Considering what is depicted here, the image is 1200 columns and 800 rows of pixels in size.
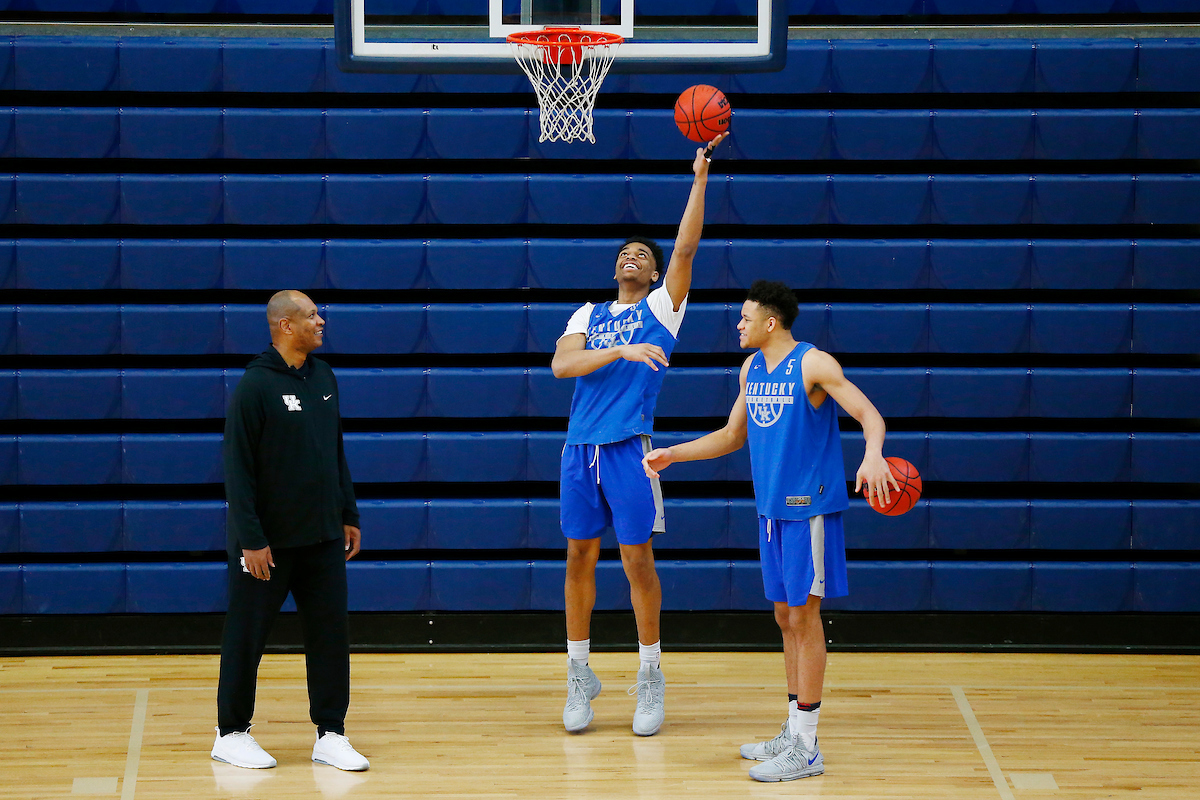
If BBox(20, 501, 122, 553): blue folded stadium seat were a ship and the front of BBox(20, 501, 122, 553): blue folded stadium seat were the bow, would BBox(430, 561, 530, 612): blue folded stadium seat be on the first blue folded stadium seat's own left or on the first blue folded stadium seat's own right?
on the first blue folded stadium seat's own left

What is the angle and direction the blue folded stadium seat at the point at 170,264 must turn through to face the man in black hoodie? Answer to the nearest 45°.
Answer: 0° — it already faces them

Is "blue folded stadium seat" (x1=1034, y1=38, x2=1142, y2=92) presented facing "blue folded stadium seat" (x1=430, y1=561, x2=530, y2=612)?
no

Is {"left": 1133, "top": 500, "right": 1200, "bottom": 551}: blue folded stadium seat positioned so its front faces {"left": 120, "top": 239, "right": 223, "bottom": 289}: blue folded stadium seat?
no

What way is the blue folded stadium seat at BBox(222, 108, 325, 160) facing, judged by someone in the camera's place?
facing the viewer

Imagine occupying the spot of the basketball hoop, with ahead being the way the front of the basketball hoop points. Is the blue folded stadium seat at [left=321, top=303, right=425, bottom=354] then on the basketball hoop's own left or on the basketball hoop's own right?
on the basketball hoop's own right

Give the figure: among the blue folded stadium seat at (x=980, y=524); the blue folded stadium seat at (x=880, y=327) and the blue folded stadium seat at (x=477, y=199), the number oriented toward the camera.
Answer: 3

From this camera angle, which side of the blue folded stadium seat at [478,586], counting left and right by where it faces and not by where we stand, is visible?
front

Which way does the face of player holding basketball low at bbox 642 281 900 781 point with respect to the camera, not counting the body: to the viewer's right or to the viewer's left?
to the viewer's left

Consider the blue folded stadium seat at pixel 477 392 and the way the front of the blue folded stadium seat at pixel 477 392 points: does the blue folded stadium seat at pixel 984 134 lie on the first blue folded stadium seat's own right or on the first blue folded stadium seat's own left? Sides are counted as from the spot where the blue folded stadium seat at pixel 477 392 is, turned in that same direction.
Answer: on the first blue folded stadium seat's own left

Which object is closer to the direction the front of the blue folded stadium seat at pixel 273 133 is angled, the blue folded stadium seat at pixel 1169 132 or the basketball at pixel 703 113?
the basketball

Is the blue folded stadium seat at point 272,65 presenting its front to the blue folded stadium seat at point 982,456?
no

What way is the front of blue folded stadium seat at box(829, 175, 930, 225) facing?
toward the camera
